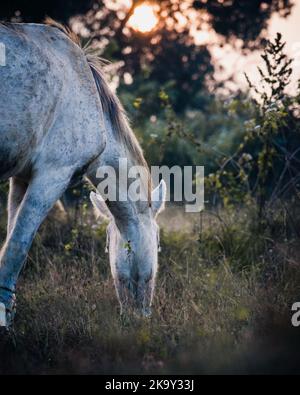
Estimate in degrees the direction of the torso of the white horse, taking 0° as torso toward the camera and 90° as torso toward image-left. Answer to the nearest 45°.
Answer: approximately 270°
